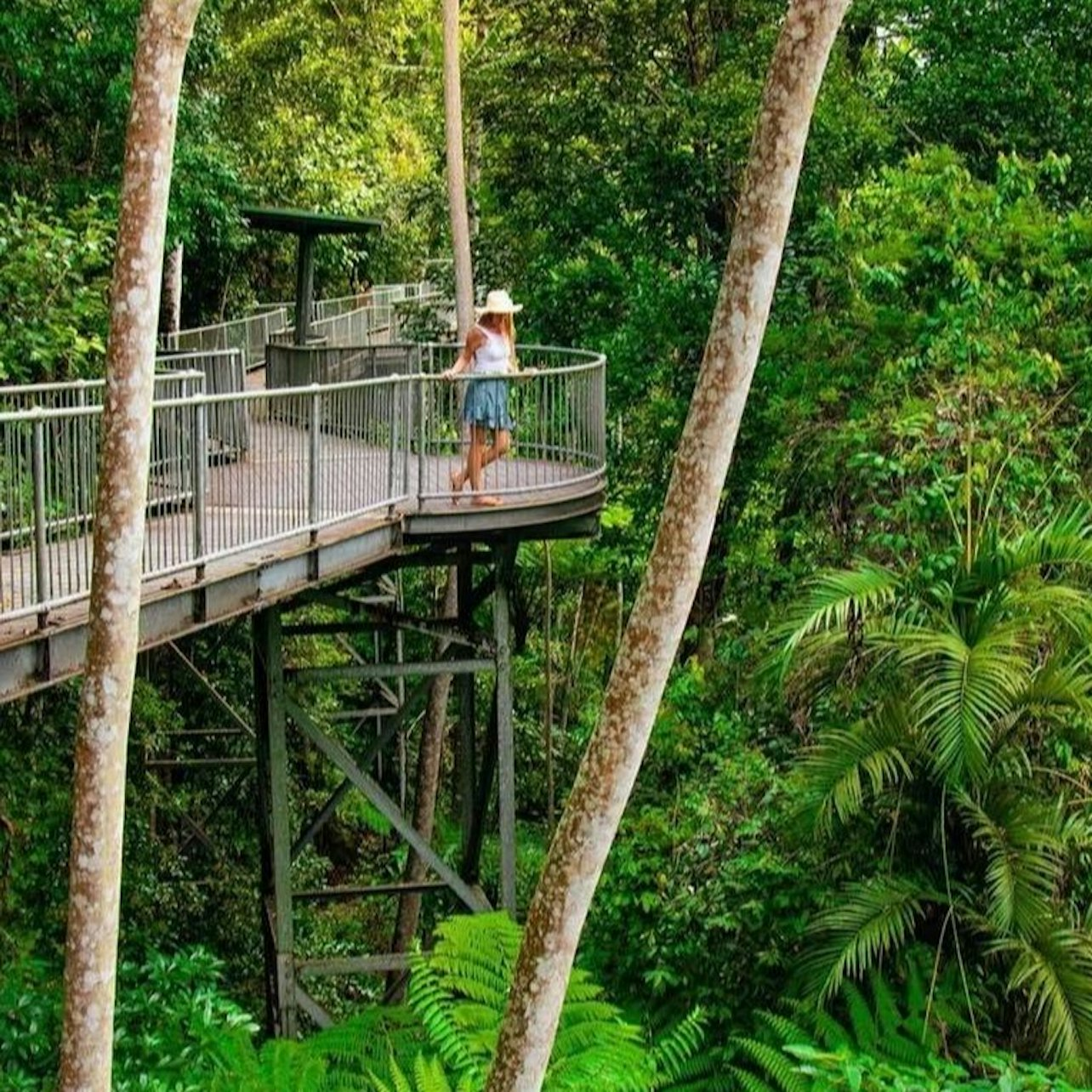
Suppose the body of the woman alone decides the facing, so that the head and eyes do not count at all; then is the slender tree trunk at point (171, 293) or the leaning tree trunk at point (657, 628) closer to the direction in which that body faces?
the leaning tree trunk

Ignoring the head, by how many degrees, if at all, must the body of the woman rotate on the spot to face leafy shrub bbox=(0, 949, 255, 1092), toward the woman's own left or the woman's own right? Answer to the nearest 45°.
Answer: approximately 90° to the woman's own right

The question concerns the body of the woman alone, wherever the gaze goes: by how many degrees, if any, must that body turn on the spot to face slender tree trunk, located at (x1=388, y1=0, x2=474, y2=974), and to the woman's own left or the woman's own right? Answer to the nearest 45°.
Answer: approximately 135° to the woman's own left

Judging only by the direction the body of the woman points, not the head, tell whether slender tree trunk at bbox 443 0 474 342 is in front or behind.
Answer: behind

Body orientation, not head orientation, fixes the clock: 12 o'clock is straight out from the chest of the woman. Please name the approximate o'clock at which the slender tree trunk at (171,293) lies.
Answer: The slender tree trunk is roughly at 7 o'clock from the woman.

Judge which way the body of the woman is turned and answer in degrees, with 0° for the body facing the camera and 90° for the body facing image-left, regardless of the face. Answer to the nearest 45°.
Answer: approximately 315°

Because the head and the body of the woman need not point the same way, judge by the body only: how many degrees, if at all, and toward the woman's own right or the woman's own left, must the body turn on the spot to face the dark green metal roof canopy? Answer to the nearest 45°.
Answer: approximately 135° to the woman's own left

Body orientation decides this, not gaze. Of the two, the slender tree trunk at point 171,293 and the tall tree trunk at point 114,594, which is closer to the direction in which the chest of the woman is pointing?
the tall tree trunk
